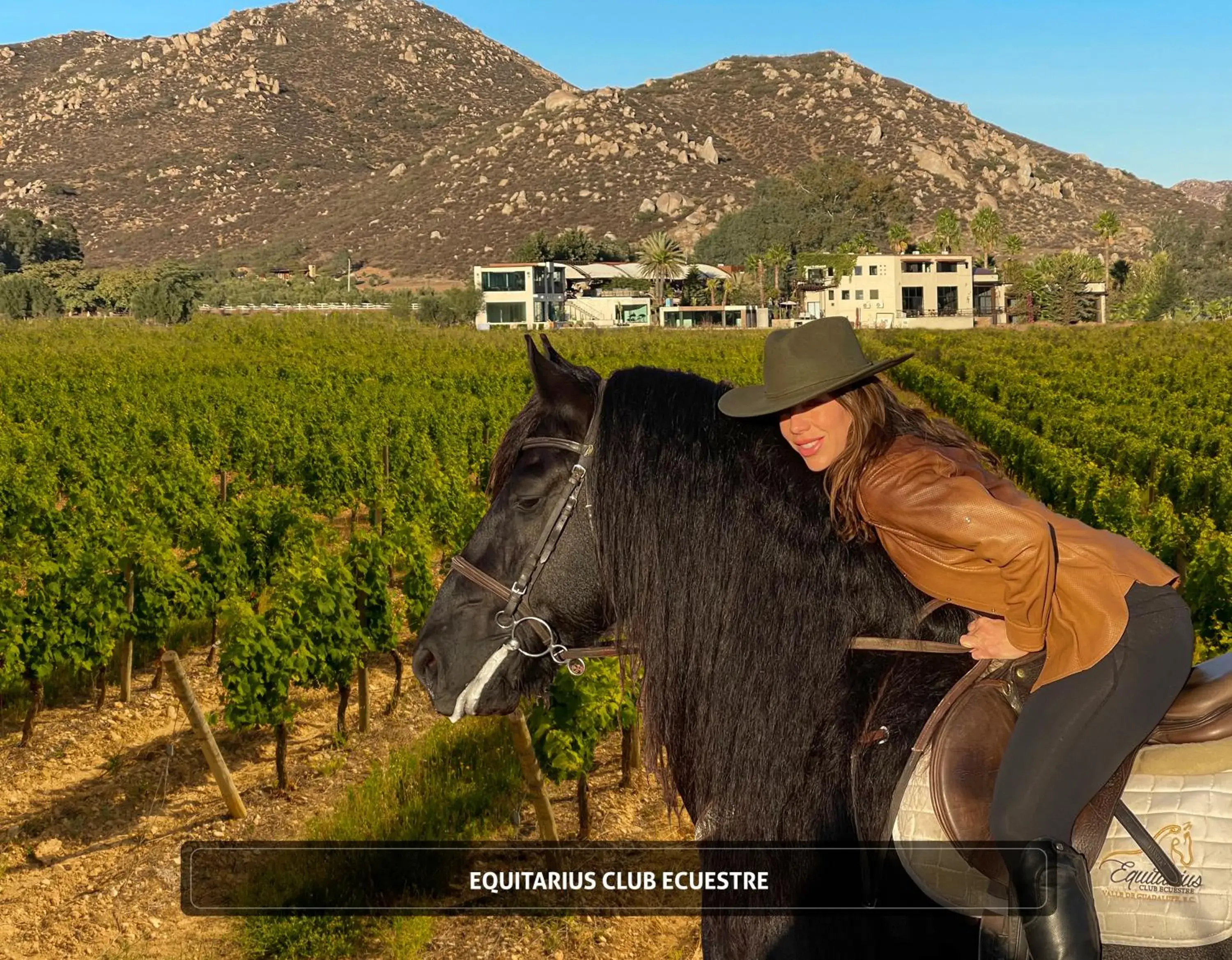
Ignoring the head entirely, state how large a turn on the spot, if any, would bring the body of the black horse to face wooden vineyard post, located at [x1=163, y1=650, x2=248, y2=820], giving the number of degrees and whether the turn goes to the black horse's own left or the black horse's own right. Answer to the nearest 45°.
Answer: approximately 45° to the black horse's own right

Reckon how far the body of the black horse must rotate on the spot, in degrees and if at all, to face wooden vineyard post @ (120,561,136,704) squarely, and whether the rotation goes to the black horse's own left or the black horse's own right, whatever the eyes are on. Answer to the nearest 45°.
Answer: approximately 45° to the black horse's own right

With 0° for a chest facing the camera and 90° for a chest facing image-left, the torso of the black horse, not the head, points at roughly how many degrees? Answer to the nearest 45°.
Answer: approximately 90°
